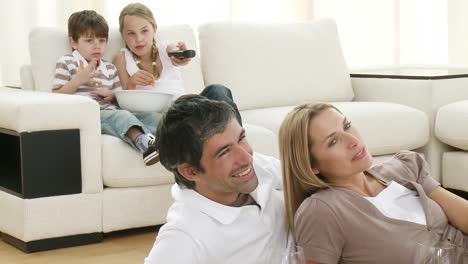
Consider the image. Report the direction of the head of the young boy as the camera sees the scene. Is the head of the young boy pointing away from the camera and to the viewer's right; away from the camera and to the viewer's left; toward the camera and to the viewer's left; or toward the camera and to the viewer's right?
toward the camera and to the viewer's right

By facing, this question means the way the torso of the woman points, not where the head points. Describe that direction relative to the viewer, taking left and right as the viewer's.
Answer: facing the viewer and to the right of the viewer

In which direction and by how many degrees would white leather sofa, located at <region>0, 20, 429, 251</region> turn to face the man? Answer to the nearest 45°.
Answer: approximately 45° to its right

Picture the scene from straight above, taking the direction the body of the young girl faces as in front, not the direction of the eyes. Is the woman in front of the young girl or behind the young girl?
in front

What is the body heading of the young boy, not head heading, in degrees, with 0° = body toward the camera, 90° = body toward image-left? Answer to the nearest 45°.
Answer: approximately 315°
